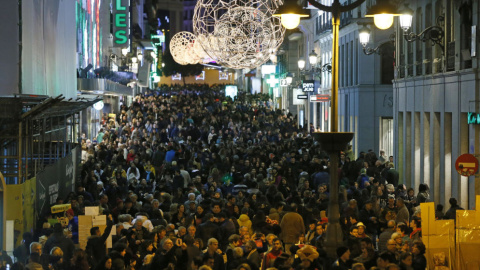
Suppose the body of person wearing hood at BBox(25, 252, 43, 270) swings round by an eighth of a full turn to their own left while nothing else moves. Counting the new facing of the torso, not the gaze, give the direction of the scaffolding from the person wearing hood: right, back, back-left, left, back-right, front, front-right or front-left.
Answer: front-right

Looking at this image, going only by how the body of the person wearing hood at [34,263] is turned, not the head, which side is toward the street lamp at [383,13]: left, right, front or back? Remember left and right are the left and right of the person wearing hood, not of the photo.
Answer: right

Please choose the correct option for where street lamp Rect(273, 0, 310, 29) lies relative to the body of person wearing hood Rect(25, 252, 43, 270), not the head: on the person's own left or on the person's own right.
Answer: on the person's own right

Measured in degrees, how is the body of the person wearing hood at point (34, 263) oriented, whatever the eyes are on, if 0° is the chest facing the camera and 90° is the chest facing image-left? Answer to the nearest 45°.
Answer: approximately 180°

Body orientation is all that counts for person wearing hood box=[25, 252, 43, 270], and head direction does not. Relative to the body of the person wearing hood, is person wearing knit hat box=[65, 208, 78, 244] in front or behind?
in front

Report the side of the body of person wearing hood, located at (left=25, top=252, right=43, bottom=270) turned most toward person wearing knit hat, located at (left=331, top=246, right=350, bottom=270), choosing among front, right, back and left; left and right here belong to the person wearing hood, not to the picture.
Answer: right

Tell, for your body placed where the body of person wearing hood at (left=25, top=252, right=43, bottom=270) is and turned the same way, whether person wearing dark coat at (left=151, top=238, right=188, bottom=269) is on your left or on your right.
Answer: on your right

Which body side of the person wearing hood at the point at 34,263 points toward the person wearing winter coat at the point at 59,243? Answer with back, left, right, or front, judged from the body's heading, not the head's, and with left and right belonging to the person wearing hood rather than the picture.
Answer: front

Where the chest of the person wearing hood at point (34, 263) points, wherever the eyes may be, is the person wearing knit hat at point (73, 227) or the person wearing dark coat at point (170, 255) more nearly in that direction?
the person wearing knit hat
